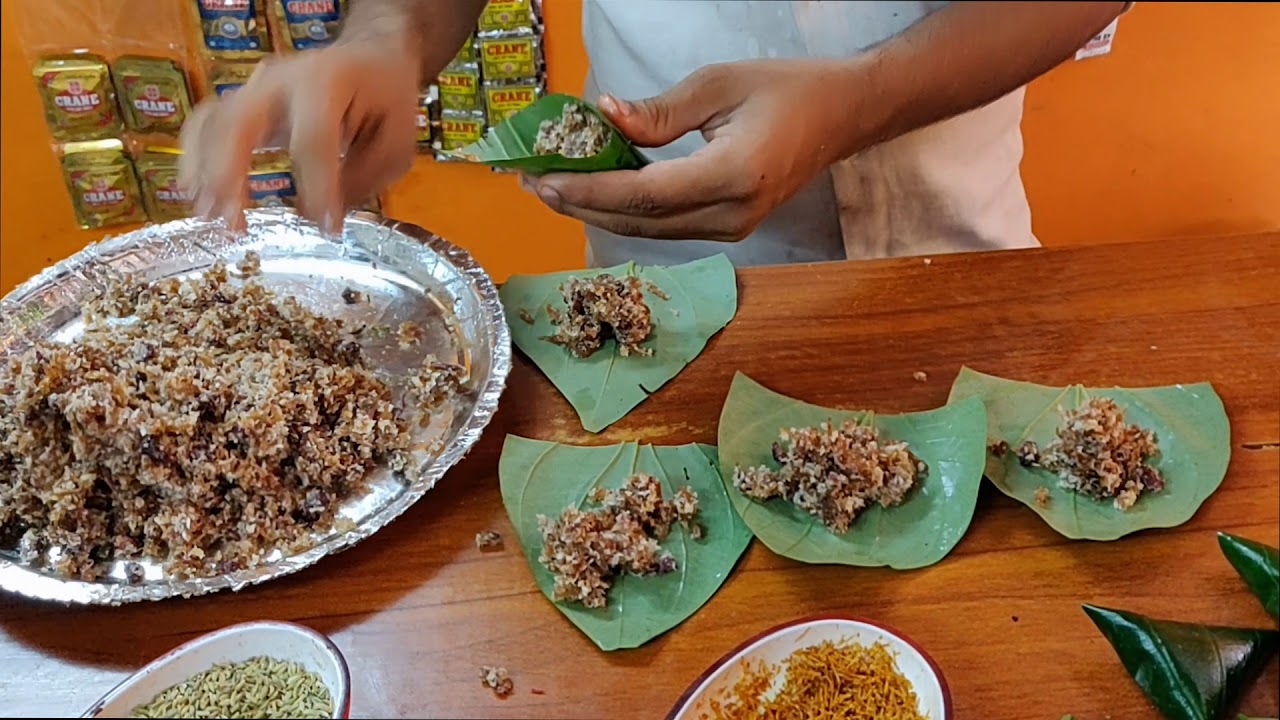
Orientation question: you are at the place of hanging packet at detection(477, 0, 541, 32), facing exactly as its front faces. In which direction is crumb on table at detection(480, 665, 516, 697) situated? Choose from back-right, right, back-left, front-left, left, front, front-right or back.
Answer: front

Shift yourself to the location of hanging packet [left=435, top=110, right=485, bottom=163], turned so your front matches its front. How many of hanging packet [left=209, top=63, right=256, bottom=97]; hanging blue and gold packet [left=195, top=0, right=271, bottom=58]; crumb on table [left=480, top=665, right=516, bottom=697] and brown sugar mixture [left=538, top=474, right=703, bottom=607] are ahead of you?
2

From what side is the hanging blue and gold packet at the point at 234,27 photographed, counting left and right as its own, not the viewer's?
front

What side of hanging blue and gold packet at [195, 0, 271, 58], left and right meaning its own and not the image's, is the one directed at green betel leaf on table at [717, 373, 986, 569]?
front

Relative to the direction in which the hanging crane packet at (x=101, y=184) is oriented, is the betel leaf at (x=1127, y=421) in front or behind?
in front

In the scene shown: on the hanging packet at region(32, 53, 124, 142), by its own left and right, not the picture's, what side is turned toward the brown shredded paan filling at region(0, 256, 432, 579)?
front

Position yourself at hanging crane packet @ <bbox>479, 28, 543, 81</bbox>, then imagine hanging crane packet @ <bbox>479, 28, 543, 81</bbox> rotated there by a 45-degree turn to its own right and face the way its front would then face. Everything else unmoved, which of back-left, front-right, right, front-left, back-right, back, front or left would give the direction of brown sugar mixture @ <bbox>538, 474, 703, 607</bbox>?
front-left

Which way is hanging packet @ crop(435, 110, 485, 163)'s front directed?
toward the camera

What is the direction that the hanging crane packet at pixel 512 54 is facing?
toward the camera

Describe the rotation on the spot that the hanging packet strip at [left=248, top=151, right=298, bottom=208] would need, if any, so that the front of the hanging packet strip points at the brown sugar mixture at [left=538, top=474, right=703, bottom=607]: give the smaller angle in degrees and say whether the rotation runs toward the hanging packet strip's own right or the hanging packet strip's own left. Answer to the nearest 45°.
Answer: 0° — it already faces it

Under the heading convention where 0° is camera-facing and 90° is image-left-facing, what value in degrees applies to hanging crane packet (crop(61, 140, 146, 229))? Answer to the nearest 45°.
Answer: approximately 0°

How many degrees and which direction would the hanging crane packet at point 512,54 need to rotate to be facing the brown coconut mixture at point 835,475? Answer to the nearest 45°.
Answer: approximately 45° to its left
